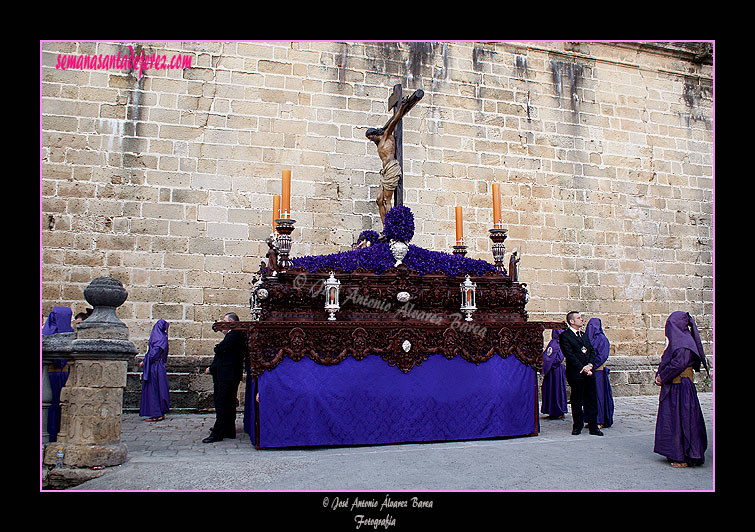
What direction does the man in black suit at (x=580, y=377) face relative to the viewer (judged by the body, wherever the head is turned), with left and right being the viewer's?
facing the viewer and to the right of the viewer

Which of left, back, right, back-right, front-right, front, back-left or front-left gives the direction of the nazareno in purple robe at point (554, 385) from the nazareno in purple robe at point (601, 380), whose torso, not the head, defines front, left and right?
front-right

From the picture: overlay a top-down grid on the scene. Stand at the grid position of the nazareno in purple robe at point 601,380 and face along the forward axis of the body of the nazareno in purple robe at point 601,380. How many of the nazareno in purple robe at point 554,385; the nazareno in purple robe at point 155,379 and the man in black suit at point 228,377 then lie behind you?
0

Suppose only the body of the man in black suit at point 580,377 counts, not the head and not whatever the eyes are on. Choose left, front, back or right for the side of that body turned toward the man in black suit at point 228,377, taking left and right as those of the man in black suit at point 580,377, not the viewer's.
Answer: right

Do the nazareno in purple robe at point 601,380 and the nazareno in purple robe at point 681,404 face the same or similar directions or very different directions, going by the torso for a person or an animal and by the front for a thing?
same or similar directions

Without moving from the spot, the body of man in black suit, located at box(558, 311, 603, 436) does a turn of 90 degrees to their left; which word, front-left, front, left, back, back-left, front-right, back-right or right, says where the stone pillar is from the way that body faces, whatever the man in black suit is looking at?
back

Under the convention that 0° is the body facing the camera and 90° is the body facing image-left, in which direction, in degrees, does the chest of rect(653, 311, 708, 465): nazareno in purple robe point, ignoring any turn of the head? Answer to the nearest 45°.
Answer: approximately 90°
